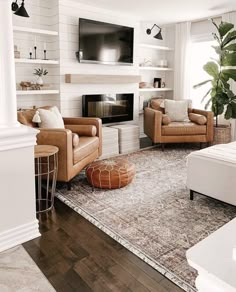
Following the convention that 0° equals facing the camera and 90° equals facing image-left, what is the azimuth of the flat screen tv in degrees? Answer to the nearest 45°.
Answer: approximately 315°

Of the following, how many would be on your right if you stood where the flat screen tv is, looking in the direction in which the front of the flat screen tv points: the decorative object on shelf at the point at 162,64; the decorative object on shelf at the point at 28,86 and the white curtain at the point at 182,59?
1

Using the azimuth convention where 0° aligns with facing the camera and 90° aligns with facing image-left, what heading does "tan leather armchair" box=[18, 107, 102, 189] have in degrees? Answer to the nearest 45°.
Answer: approximately 315°

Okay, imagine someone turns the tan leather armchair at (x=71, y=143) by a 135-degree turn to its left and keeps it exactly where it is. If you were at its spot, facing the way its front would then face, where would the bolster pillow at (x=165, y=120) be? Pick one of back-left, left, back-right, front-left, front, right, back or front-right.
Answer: front-right

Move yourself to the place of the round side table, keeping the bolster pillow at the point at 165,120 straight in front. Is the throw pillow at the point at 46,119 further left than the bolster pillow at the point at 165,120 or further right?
left

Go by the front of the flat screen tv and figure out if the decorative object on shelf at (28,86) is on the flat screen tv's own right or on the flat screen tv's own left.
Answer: on the flat screen tv's own right

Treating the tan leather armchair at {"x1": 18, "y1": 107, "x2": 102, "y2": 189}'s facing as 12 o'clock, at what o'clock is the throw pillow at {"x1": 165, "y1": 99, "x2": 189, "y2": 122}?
The throw pillow is roughly at 9 o'clock from the tan leather armchair.

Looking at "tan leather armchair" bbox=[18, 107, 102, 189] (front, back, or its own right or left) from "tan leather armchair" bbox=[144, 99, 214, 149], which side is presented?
left
